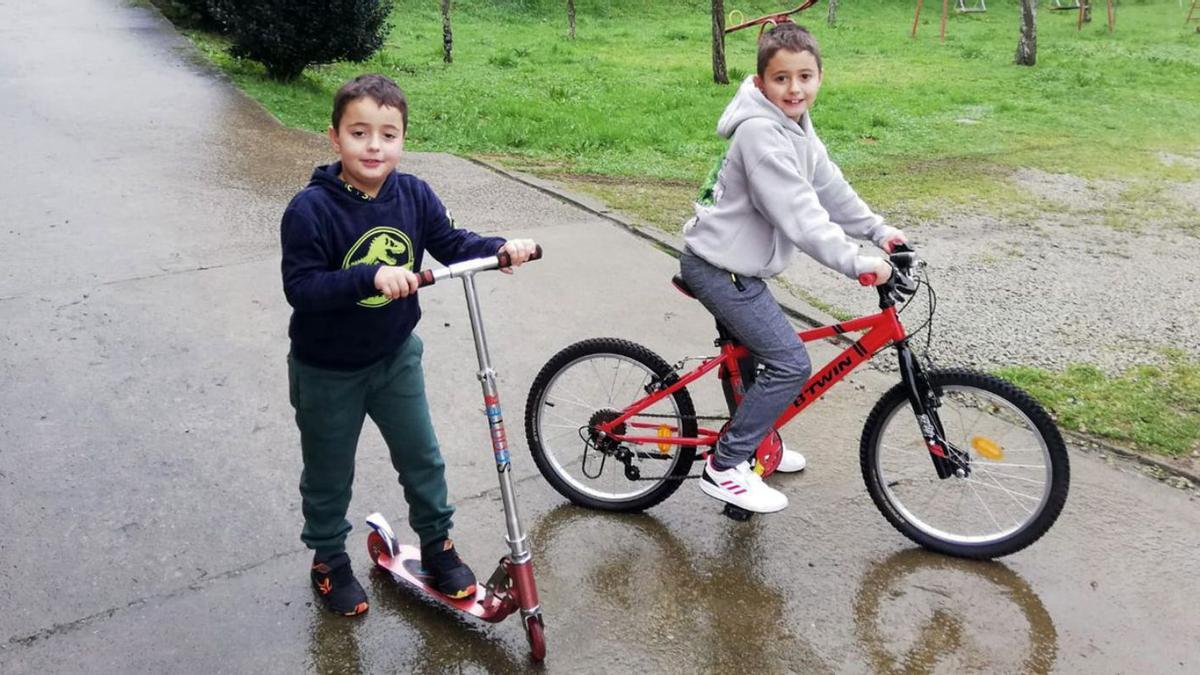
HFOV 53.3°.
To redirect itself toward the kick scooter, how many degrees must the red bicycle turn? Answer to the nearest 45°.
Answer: approximately 135° to its right

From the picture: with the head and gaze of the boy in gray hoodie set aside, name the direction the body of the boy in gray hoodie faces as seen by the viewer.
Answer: to the viewer's right

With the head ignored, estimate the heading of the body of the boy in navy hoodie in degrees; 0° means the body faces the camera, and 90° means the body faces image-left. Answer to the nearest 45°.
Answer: approximately 315°

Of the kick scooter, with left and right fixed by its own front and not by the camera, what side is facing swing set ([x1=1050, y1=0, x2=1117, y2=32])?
left

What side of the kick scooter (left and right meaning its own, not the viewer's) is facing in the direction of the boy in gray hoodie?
left

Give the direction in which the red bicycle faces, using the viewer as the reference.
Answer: facing to the right of the viewer

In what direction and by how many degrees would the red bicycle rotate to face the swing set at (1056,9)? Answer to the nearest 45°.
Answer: approximately 90° to its left

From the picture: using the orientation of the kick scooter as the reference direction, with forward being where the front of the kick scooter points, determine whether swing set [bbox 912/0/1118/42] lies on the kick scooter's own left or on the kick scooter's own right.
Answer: on the kick scooter's own left

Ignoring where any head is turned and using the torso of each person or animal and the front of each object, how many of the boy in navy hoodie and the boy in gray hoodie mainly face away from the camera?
0

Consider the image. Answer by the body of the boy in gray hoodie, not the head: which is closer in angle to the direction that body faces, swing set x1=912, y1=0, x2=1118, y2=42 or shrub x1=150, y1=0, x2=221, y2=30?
the swing set

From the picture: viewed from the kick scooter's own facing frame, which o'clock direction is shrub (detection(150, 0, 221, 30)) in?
The shrub is roughly at 7 o'clock from the kick scooter.
